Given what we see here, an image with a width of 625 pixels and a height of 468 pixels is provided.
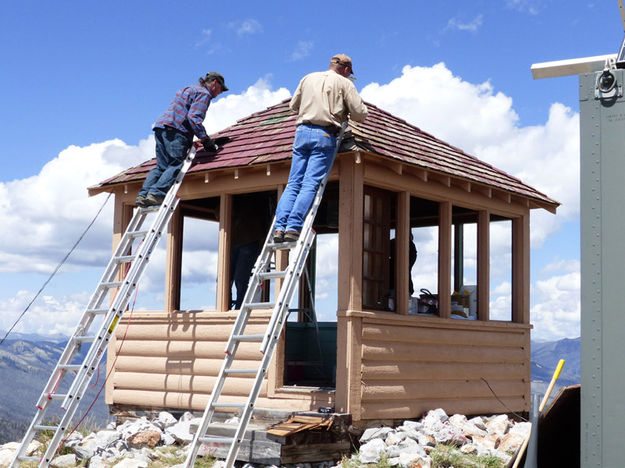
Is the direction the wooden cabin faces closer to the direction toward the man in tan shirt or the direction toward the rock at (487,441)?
the man in tan shirt

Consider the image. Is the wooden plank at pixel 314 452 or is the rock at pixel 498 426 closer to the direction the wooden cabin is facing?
the wooden plank

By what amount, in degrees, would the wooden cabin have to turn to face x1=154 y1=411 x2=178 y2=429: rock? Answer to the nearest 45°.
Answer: approximately 45° to its right

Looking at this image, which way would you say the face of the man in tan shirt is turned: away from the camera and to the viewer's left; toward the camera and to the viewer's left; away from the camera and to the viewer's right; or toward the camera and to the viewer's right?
away from the camera and to the viewer's right

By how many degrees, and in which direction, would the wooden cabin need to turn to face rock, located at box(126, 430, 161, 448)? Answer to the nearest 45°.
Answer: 0° — it already faces it

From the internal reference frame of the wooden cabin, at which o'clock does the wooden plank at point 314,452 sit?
The wooden plank is roughly at 11 o'clock from the wooden cabin.

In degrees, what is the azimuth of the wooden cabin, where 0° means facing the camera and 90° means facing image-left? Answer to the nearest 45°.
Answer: approximately 45°

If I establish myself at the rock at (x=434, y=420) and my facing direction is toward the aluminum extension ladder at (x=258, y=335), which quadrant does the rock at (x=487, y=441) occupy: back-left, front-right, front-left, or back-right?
back-left

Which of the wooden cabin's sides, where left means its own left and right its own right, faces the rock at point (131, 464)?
front

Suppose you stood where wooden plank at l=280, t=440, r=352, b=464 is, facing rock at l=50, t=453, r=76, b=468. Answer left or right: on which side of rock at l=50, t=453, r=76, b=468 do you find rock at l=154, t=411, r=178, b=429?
right
